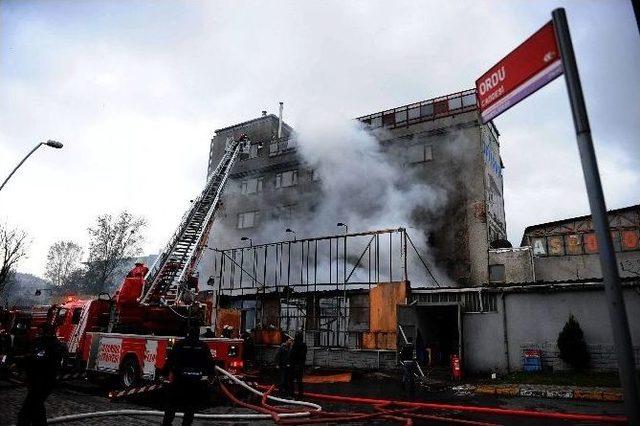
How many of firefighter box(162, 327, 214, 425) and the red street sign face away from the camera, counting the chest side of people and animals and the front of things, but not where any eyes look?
1

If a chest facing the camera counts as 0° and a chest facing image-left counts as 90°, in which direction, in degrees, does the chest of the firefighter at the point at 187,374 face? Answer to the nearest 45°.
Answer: approximately 180°

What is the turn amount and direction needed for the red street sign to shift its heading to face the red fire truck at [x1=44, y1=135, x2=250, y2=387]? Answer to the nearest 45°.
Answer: approximately 90° to its right

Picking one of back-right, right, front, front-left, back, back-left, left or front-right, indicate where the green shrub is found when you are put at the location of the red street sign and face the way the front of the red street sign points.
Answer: back-right

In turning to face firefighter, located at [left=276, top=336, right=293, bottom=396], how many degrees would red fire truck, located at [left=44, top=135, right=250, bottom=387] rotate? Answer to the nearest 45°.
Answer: approximately 180°

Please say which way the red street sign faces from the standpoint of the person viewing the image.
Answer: facing the viewer and to the left of the viewer

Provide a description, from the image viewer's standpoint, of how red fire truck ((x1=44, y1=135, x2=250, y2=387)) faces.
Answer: facing away from the viewer and to the left of the viewer

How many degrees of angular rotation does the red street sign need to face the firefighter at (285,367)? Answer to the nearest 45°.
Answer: approximately 90° to its right

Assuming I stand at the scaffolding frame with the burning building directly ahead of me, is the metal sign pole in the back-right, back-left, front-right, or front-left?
back-right

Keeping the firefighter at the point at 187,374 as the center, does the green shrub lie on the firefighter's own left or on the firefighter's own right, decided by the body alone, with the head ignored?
on the firefighter's own right

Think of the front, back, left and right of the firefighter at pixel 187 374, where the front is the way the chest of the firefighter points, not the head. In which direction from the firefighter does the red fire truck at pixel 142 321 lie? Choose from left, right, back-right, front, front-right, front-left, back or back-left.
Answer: front

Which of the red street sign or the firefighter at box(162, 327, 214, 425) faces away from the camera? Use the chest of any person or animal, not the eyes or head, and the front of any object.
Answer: the firefighter

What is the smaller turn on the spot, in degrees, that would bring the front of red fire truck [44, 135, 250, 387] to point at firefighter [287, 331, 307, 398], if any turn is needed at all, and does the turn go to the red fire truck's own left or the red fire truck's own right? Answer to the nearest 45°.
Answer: approximately 180°
